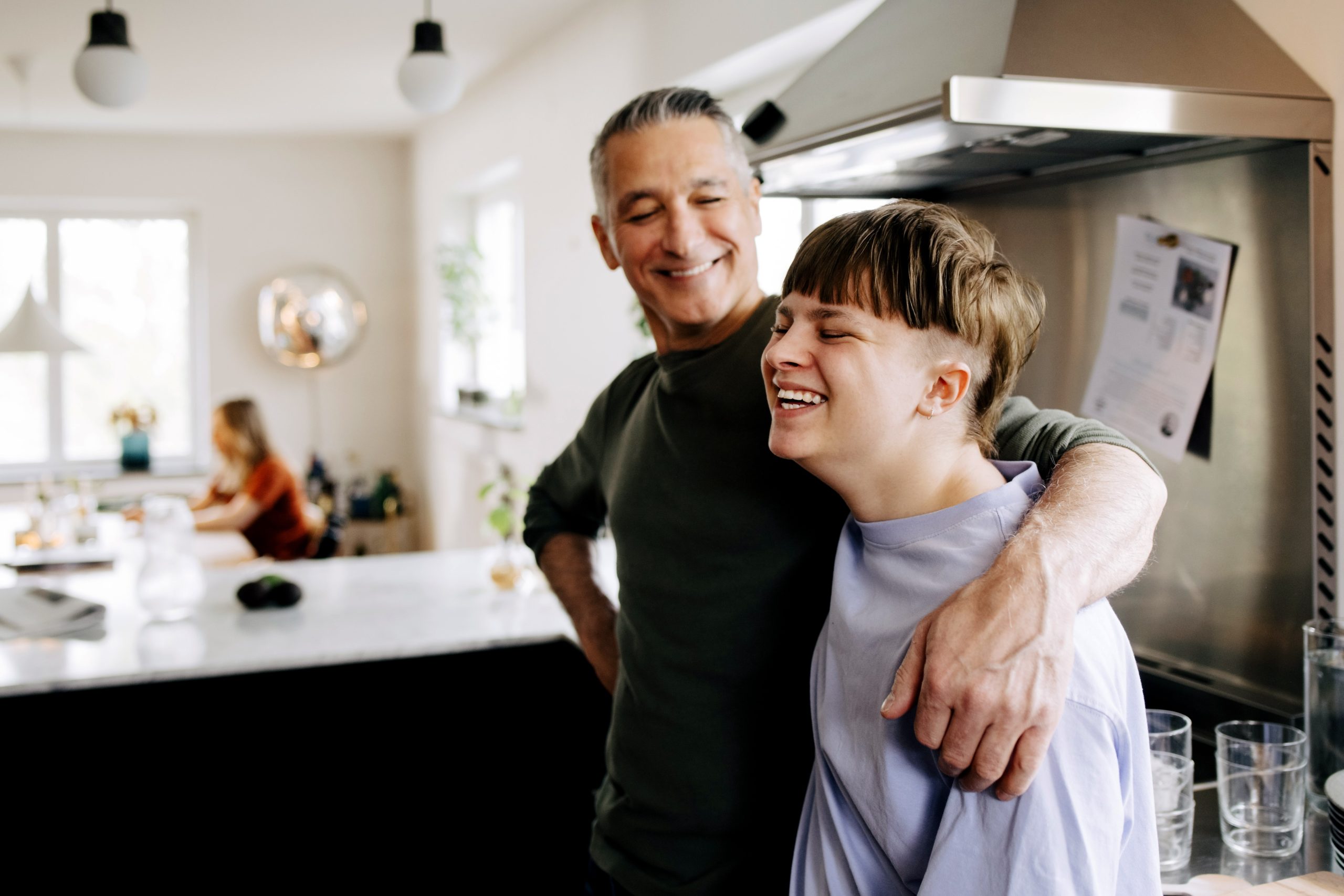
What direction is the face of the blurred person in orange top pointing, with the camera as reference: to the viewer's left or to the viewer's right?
to the viewer's left

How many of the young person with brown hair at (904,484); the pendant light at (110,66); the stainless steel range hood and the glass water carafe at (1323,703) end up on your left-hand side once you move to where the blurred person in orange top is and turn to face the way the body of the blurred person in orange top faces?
4

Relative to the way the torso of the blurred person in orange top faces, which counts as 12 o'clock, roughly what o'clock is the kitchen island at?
The kitchen island is roughly at 9 o'clock from the blurred person in orange top.

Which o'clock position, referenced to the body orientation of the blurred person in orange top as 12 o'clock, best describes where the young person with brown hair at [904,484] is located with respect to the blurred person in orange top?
The young person with brown hair is roughly at 9 o'clock from the blurred person in orange top.

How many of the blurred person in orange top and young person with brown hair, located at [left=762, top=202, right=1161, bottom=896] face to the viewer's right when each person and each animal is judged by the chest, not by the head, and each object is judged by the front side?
0

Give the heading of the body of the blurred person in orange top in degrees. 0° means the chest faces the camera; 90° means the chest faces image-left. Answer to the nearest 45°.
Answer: approximately 90°

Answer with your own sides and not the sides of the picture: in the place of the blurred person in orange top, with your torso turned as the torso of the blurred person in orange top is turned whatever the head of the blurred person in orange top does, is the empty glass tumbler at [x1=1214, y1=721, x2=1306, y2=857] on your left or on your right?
on your left

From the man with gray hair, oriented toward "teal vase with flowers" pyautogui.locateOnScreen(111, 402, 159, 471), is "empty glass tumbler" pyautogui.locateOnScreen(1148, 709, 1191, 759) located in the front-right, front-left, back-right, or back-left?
back-right

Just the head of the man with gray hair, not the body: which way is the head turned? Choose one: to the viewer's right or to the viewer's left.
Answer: to the viewer's right

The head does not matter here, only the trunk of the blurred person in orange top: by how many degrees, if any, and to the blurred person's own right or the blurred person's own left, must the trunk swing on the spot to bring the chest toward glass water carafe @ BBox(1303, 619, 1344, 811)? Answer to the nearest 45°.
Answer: approximately 90° to the blurred person's own left

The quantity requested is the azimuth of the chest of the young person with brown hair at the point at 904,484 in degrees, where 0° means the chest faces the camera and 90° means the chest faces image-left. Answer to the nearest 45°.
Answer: approximately 45°

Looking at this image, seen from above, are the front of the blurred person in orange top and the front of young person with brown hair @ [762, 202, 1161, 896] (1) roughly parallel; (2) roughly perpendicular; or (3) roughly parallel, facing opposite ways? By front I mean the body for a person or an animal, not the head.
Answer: roughly parallel

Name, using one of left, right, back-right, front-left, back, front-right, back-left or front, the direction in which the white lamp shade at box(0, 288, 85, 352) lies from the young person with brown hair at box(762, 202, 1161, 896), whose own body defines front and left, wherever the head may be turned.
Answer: right

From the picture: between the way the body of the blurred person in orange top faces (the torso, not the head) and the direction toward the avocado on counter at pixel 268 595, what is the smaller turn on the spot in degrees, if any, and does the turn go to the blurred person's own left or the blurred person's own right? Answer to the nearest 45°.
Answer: approximately 90° to the blurred person's own left
